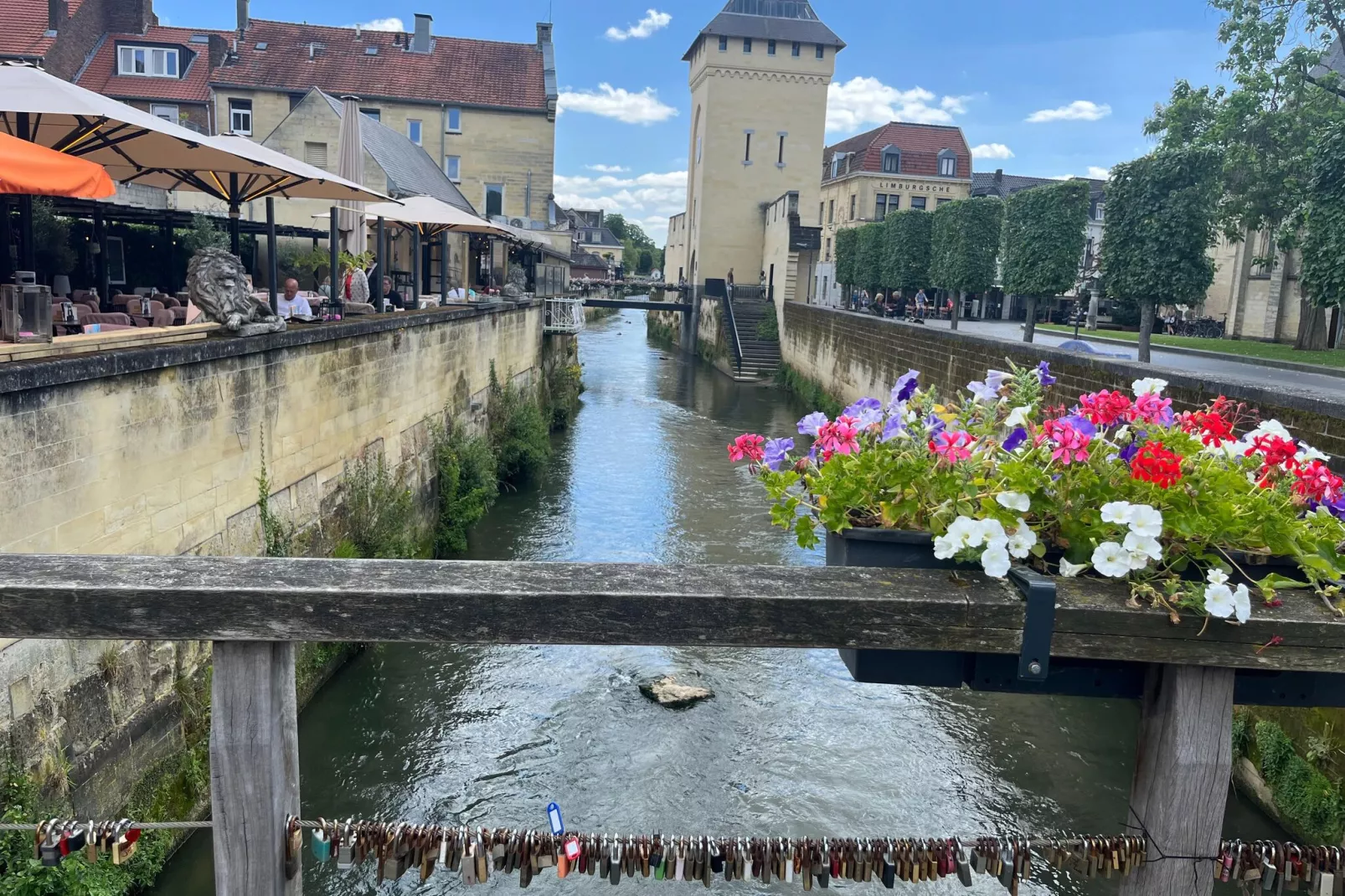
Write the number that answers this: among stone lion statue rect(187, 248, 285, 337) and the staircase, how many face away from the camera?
0

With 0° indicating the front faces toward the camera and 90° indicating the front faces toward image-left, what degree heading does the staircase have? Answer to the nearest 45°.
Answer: approximately 0°

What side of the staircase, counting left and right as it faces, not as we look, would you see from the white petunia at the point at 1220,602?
front

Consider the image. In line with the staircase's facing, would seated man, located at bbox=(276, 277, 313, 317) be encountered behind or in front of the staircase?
in front

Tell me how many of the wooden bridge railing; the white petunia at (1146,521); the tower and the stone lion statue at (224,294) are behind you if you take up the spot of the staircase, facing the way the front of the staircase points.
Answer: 1

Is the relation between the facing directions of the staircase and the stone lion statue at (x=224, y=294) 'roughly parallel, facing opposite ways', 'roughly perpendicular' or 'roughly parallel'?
roughly perpendicular

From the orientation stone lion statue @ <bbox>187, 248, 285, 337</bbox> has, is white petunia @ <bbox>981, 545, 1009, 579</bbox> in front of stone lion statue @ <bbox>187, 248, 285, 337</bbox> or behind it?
in front

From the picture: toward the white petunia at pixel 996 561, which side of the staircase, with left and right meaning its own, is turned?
front
